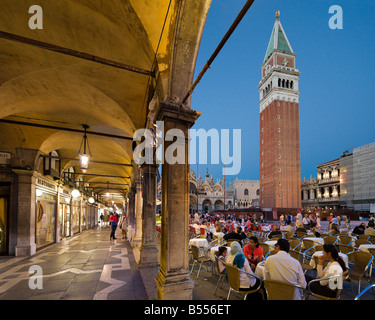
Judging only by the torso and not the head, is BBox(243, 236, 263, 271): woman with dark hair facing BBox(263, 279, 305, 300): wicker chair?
yes

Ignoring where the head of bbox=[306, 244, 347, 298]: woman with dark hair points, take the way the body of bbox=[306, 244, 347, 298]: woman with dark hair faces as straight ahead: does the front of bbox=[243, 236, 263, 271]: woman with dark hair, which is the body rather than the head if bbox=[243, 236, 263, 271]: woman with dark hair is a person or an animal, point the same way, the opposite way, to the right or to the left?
to the left

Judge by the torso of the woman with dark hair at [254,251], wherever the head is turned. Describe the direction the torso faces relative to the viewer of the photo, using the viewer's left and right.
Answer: facing the viewer

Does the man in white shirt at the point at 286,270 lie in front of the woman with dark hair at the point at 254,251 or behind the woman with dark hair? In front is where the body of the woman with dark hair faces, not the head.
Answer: in front

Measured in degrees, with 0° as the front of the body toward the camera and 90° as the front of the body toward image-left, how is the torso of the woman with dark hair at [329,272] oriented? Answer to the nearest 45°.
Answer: approximately 90°
